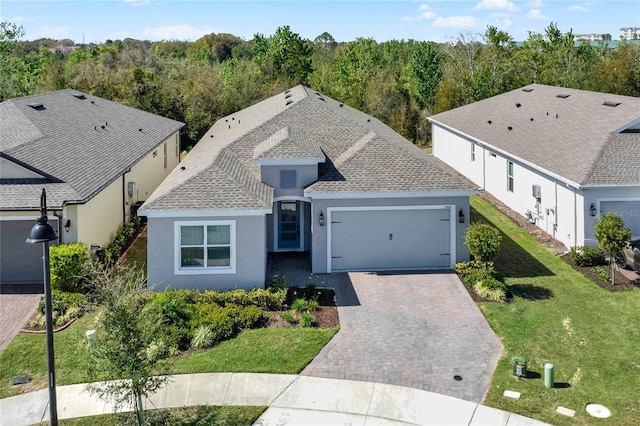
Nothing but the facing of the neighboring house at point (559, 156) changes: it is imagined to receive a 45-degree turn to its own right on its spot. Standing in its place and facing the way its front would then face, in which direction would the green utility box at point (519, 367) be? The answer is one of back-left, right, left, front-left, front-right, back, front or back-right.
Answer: front

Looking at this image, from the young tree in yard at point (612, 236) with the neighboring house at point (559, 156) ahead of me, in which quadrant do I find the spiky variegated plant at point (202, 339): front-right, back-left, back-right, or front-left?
back-left

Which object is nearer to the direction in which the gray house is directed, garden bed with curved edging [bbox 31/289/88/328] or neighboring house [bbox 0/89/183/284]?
the garden bed with curved edging

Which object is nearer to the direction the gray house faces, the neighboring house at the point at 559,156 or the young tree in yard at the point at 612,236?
the young tree in yard

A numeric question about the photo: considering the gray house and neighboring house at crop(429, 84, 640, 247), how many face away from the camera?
0

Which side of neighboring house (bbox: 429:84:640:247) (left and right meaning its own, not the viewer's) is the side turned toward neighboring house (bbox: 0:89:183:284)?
right

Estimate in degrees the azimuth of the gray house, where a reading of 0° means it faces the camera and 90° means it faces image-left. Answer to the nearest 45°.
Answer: approximately 0°

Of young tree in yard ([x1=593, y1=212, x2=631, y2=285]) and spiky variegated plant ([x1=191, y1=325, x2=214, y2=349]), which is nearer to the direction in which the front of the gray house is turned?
the spiky variegated plant

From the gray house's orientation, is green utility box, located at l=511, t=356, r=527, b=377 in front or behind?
in front

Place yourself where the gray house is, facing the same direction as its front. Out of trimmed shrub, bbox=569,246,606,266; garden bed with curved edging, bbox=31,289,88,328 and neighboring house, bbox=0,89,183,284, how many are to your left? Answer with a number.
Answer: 1
